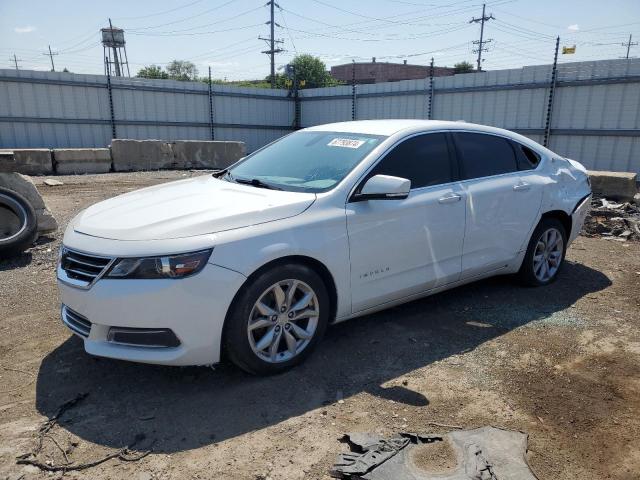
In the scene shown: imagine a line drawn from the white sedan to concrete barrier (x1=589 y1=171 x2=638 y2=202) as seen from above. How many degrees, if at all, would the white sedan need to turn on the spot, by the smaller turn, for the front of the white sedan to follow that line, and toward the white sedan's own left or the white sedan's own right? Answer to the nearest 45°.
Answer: approximately 180°

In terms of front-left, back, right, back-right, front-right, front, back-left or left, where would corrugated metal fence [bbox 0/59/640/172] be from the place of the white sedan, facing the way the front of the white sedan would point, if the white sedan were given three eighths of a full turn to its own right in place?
front

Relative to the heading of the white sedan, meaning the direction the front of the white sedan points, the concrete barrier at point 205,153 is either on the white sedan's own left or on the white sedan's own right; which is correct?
on the white sedan's own right

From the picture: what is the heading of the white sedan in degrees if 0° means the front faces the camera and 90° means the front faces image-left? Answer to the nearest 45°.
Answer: approximately 45°

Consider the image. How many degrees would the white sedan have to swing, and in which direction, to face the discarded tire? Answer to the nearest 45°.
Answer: approximately 90° to its right

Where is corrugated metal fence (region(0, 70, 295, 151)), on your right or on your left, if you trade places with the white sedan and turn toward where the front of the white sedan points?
on your right

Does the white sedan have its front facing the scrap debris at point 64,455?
yes

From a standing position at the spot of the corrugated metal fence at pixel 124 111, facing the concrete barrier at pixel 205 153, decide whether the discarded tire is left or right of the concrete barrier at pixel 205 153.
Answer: right

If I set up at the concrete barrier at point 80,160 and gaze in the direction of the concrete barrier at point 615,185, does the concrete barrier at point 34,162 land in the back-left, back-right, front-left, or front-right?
back-right

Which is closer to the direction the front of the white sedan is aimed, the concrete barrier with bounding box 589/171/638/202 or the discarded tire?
the discarded tire

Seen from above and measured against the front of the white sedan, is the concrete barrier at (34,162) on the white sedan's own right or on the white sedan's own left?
on the white sedan's own right

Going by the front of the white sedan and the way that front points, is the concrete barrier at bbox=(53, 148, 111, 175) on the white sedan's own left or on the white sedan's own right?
on the white sedan's own right
